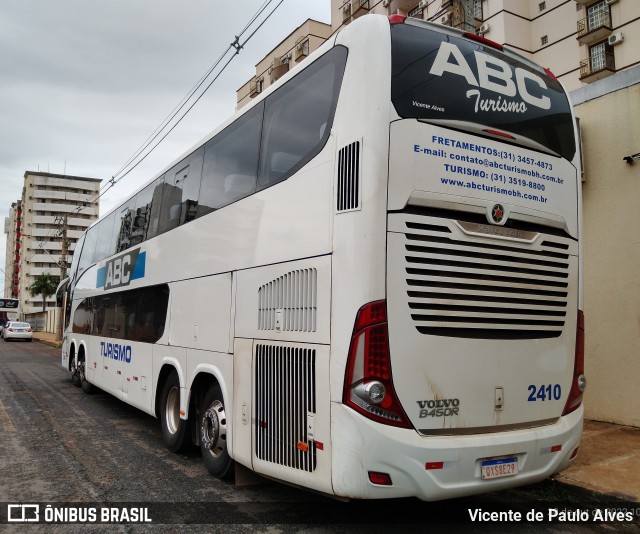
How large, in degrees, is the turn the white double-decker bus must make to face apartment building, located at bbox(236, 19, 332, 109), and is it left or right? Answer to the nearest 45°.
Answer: approximately 45° to its right

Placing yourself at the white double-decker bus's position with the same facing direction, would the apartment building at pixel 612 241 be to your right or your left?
on your right

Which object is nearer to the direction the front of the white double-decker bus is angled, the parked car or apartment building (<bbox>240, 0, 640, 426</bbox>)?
the parked car

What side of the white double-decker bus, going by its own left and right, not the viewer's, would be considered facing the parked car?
front

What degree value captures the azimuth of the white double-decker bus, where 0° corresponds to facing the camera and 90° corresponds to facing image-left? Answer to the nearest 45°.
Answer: approximately 135°
